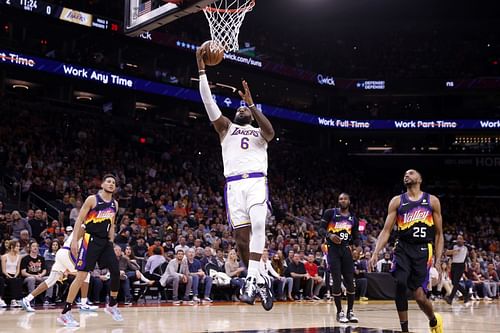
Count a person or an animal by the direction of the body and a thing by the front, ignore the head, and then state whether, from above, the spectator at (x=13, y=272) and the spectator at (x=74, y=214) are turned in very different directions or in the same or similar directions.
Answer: same or similar directions

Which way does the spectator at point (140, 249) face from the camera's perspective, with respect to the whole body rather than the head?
toward the camera

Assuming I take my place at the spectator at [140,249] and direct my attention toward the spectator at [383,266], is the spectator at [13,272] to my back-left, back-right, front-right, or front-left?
back-right

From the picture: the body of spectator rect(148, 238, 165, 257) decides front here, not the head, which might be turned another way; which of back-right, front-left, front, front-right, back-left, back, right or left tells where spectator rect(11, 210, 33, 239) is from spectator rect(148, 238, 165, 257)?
right

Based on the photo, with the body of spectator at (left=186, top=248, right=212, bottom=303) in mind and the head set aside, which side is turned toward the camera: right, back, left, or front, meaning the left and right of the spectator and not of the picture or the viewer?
front

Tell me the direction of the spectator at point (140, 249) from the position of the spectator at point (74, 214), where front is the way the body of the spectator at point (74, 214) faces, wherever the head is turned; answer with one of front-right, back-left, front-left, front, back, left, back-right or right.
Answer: front

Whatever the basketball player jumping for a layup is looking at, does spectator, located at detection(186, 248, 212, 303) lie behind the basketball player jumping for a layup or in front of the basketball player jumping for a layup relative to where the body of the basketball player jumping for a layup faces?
behind

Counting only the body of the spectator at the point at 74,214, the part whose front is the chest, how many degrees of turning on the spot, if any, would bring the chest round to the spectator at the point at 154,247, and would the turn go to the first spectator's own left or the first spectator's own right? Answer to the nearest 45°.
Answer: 0° — they already face them

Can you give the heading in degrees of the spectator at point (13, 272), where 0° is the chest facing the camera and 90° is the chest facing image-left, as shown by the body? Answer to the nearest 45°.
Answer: approximately 315°

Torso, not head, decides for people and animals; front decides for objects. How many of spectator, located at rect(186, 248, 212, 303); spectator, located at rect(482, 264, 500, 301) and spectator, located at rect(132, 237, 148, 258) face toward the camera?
3
